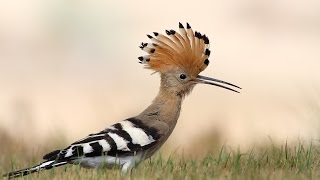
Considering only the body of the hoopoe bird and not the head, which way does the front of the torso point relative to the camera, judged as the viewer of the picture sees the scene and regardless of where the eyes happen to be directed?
to the viewer's right
